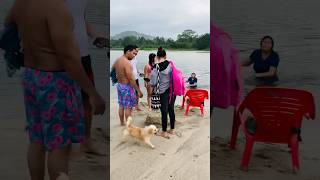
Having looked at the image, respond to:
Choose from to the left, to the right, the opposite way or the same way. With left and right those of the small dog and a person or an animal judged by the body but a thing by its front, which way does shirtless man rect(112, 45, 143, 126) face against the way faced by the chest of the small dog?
to the left
